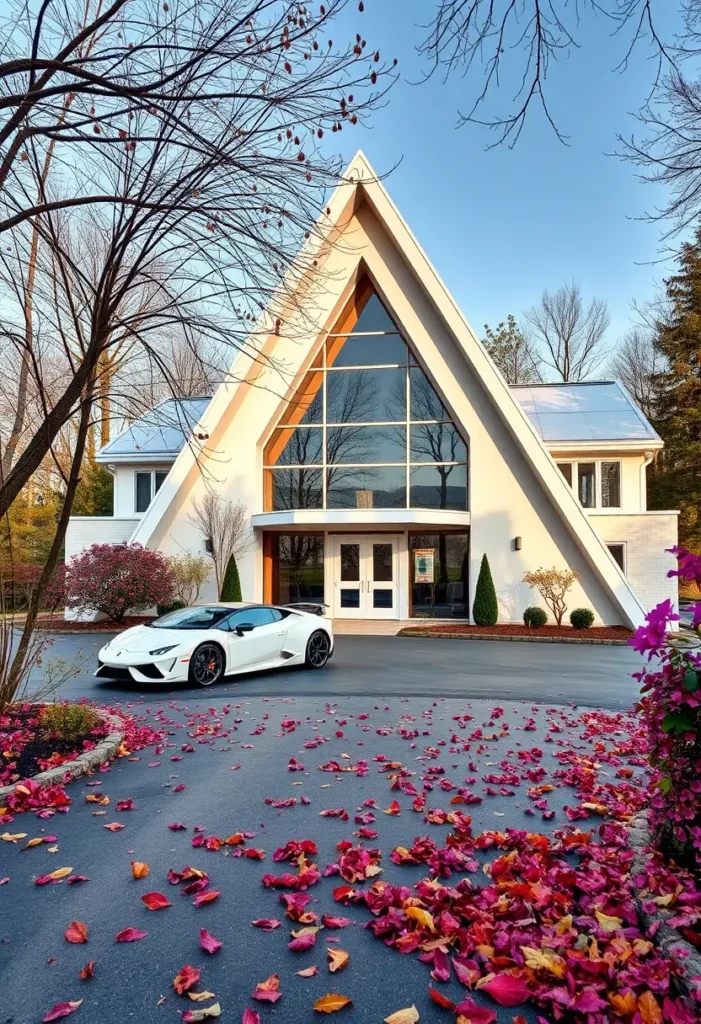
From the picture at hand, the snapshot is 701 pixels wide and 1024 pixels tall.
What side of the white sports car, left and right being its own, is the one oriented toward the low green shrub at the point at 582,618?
back

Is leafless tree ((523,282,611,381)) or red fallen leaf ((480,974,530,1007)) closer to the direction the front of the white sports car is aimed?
the red fallen leaf

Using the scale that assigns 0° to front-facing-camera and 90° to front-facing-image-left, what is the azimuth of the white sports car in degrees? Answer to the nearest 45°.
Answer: approximately 45°

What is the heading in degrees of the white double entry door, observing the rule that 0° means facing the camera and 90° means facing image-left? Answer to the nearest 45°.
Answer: approximately 0°

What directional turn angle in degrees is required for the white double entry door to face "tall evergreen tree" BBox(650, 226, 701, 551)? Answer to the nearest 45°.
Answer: approximately 135° to its left

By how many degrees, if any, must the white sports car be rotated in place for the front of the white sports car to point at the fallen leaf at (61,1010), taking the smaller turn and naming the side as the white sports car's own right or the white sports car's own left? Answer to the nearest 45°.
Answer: approximately 45° to the white sports car's own left

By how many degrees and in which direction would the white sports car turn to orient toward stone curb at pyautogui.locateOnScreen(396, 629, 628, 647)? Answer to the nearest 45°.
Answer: approximately 180°

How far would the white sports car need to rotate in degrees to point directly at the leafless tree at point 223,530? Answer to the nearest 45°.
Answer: approximately 135° to its right

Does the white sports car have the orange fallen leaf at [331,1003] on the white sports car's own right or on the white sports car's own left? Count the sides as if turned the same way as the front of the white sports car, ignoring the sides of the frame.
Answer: on the white sports car's own left
